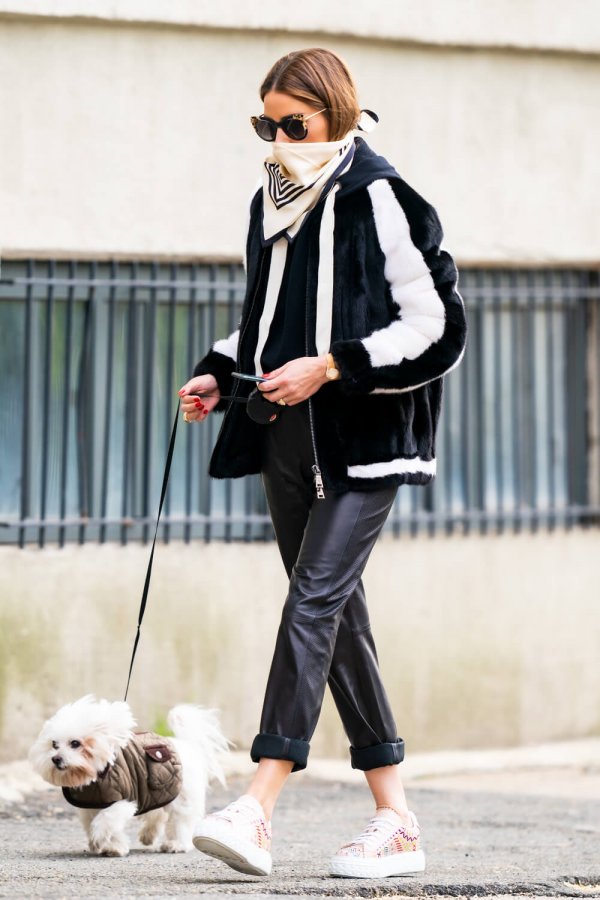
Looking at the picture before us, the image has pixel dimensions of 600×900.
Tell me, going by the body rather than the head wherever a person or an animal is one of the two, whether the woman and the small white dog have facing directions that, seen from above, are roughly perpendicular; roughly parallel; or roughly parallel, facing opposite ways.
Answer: roughly parallel

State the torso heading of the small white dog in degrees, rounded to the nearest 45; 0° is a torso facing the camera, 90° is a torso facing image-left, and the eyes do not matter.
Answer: approximately 45°

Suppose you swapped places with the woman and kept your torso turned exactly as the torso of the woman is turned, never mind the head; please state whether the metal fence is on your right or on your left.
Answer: on your right

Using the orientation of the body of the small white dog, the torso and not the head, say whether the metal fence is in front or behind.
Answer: behind

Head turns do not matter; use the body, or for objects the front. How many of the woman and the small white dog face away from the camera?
0

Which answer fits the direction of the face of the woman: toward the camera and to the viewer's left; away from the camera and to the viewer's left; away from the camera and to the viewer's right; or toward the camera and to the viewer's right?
toward the camera and to the viewer's left

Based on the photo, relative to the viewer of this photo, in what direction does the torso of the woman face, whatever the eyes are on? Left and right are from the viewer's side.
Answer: facing the viewer and to the left of the viewer
